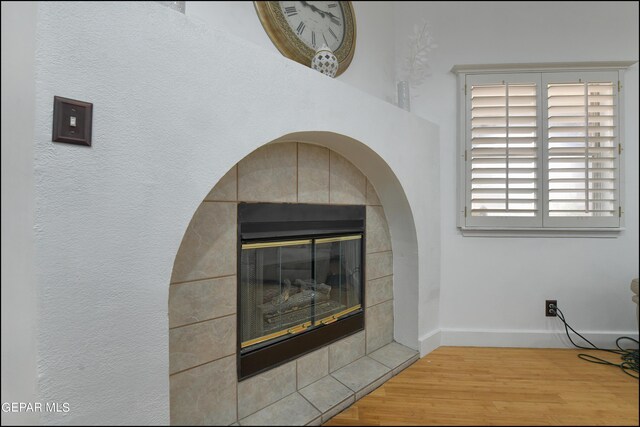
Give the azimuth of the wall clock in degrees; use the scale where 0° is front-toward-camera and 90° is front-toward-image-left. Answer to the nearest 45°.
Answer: approximately 315°

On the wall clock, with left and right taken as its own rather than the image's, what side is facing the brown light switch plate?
right

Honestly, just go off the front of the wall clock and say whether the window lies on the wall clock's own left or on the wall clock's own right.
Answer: on the wall clock's own left

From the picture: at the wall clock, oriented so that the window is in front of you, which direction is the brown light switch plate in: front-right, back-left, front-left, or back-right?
back-right
